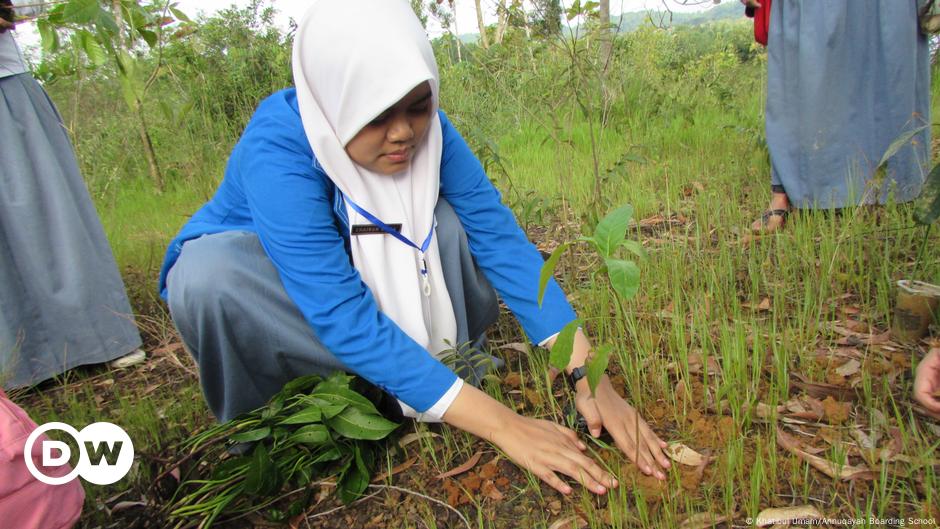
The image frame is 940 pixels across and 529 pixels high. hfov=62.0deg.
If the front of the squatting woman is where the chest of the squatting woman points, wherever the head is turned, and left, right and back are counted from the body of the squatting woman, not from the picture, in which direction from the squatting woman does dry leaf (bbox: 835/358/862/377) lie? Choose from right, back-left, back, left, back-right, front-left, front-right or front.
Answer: front-left

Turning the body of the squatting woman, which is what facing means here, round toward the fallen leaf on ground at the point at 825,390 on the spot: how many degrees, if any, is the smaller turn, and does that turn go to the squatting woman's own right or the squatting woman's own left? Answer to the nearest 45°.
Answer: approximately 45° to the squatting woman's own left

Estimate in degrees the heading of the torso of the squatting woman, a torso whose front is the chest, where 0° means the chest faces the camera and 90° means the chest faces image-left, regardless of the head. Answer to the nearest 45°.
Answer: approximately 315°

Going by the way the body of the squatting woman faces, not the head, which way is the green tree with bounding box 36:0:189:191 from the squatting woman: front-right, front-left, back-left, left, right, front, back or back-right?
back

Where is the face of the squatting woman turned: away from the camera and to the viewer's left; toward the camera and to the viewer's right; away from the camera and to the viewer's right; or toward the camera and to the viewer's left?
toward the camera and to the viewer's right

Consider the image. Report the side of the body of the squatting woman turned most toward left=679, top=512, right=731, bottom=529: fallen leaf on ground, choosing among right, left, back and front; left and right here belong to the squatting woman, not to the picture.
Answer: front

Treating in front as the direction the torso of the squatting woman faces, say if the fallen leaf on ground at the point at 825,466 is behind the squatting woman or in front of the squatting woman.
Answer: in front

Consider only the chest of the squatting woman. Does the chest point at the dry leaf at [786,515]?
yes
